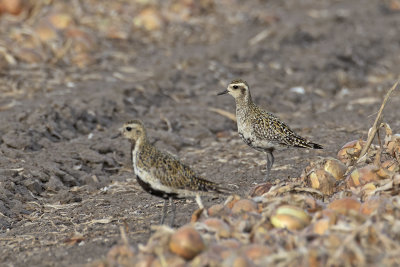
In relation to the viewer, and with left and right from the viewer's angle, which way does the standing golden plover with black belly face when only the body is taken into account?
facing to the left of the viewer

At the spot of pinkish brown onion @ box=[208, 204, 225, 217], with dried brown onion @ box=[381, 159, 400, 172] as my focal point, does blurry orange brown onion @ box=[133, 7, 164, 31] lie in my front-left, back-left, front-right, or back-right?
front-left

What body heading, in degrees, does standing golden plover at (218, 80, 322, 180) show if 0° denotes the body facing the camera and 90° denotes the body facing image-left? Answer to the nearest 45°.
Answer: approximately 90°

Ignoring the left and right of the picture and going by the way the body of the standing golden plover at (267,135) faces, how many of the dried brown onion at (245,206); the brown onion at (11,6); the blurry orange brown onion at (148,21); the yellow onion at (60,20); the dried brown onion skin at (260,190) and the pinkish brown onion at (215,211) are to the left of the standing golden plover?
3

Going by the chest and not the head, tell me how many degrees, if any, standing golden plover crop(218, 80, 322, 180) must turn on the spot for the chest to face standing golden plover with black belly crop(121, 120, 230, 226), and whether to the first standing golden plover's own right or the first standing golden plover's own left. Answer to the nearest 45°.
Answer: approximately 45° to the first standing golden plover's own left

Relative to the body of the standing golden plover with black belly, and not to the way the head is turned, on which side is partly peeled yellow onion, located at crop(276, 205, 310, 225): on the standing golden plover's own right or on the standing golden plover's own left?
on the standing golden plover's own left

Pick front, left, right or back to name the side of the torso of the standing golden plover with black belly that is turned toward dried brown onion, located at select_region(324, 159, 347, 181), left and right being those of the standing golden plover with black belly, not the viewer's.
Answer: back

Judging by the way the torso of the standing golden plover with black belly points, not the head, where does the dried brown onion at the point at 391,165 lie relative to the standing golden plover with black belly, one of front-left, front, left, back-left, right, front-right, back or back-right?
back

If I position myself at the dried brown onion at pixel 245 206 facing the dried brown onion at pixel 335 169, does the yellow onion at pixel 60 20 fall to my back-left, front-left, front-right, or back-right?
front-left

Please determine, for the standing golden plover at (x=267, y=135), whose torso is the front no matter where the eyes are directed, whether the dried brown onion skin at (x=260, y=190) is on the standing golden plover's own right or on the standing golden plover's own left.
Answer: on the standing golden plover's own left

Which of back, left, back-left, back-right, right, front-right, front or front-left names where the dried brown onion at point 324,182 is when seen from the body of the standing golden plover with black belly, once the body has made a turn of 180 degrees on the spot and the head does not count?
front

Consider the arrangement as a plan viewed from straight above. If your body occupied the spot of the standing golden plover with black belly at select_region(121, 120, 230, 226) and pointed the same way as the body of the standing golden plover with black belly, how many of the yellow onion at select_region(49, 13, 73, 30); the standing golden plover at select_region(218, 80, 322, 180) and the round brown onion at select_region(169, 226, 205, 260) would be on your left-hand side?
1

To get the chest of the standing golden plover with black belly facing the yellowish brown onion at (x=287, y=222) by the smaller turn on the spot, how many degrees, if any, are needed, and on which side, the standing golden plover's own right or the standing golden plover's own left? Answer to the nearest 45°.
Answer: approximately 135° to the standing golden plover's own left

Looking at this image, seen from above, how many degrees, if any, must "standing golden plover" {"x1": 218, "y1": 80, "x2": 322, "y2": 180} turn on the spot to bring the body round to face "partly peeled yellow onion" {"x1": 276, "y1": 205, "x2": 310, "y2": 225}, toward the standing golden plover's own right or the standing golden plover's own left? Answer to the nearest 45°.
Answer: approximately 90° to the standing golden plover's own left

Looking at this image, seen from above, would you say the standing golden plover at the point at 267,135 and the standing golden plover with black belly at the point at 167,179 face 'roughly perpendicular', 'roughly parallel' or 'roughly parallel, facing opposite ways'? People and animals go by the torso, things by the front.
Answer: roughly parallel
